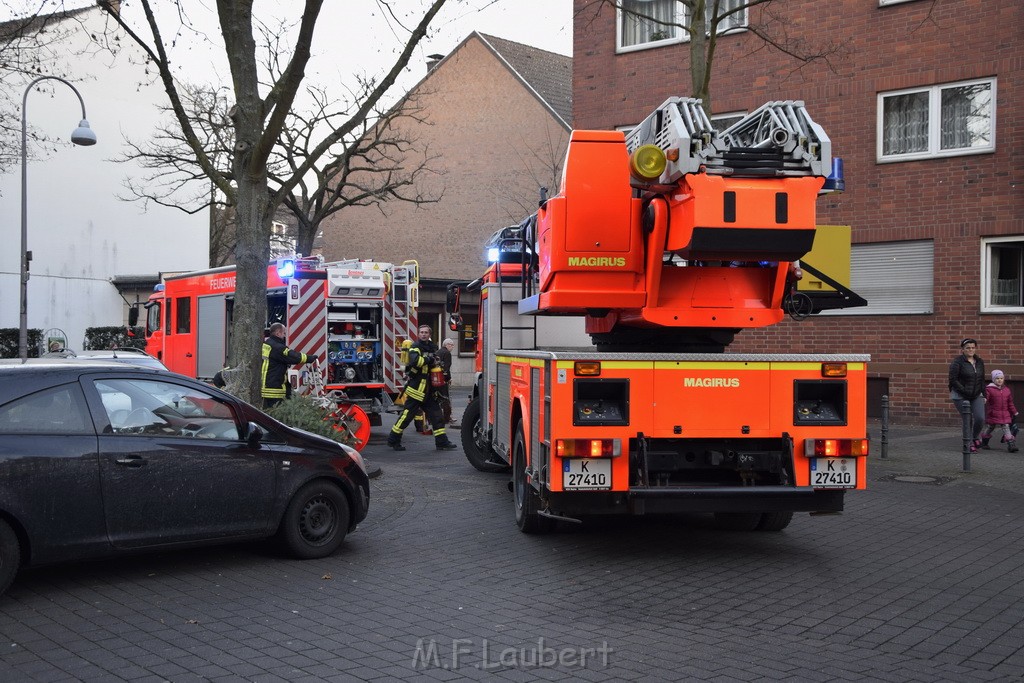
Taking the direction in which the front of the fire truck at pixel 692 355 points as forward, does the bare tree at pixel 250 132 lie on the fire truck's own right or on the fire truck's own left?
on the fire truck's own left

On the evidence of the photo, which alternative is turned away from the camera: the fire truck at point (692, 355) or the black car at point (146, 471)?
the fire truck

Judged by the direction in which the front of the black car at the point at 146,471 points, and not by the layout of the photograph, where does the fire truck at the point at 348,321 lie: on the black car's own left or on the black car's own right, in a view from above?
on the black car's own left

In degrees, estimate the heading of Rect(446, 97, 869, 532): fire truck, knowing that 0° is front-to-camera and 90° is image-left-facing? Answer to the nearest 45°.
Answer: approximately 180°

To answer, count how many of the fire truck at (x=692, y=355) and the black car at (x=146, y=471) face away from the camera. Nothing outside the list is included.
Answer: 1

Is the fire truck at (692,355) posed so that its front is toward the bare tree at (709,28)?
yes

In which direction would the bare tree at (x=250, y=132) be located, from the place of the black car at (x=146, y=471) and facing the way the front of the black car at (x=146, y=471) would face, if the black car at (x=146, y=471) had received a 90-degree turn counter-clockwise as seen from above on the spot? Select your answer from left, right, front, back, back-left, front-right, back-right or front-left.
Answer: front

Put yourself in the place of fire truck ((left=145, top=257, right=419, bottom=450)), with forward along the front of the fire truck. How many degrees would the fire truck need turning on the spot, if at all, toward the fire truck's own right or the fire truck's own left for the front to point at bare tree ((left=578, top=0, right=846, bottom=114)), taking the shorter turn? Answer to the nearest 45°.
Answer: approximately 135° to the fire truck's own right

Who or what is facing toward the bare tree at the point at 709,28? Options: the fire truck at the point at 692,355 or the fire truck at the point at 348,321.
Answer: the fire truck at the point at 692,355

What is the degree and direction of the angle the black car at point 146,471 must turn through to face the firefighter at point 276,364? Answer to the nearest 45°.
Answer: approximately 90° to its left

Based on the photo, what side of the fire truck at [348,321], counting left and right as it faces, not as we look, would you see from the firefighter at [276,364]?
back

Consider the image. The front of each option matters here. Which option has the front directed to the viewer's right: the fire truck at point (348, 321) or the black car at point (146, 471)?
the black car

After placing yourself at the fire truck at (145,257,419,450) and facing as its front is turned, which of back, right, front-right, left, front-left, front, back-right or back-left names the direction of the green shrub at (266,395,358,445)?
back-left

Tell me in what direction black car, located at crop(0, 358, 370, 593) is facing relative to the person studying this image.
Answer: facing to the right of the viewer

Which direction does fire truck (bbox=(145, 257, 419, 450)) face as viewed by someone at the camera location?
facing away from the viewer and to the left of the viewer

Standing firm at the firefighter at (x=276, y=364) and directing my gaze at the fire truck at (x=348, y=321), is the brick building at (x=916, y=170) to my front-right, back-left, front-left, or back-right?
front-right

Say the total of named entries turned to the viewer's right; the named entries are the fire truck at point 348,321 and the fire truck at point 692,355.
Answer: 0
